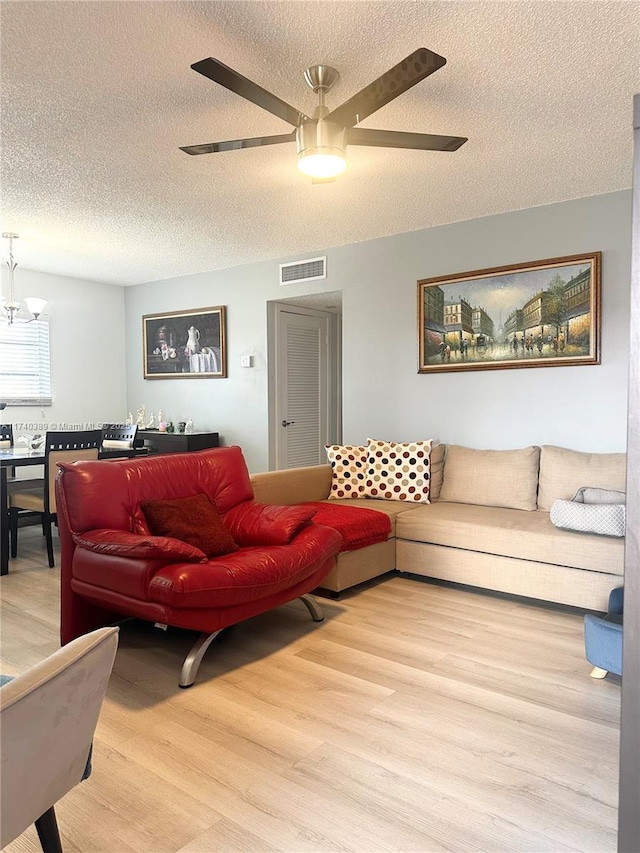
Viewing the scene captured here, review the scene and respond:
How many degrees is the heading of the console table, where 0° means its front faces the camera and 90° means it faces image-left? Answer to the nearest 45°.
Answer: approximately 45°

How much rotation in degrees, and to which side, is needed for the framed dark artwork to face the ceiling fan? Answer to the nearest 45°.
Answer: approximately 45° to its left

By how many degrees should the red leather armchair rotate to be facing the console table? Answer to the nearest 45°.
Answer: approximately 135° to its left

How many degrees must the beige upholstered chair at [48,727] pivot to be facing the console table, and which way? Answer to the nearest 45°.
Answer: approximately 45° to its right

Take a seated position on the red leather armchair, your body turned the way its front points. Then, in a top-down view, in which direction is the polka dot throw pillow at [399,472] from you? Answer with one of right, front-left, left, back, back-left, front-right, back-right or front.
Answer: left

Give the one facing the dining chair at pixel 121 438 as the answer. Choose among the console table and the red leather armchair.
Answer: the console table

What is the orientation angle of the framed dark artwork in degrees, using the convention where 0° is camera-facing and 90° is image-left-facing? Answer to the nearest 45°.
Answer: approximately 45°

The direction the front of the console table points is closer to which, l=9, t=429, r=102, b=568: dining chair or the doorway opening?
the dining chair

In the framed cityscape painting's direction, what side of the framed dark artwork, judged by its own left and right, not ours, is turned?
left

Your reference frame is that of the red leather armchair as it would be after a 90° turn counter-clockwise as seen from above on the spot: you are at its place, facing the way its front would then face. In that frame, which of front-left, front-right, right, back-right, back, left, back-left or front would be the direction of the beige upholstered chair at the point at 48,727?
back-right

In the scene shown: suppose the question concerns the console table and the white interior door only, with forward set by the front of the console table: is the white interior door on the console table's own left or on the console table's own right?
on the console table's own left

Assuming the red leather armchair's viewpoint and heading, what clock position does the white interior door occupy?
The white interior door is roughly at 8 o'clock from the red leather armchair.

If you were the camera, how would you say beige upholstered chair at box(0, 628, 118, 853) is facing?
facing away from the viewer and to the left of the viewer

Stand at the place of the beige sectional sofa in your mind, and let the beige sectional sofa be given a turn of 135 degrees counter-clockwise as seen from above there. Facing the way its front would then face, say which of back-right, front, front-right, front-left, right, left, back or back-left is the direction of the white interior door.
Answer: back-left

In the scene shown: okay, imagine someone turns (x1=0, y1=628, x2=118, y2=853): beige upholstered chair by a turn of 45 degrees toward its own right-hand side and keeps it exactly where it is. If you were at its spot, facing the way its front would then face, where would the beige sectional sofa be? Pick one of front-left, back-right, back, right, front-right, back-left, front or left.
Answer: front-right

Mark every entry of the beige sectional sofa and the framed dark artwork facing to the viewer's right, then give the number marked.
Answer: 0

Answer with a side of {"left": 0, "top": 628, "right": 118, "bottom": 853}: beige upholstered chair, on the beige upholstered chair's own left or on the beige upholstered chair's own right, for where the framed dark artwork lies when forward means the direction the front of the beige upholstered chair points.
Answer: on the beige upholstered chair's own right

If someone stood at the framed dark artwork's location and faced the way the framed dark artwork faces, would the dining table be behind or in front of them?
in front
